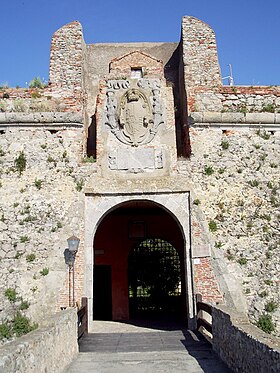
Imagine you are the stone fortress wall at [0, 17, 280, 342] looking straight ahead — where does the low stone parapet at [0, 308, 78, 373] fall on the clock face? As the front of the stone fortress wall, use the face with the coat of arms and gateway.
The low stone parapet is roughly at 1 o'clock from the stone fortress wall.

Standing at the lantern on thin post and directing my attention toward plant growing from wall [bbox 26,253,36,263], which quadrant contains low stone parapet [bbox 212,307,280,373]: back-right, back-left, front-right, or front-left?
back-left

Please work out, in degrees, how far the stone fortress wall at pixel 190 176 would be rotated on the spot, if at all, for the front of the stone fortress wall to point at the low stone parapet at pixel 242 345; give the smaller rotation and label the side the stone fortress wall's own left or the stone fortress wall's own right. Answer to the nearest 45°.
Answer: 0° — it already faces it

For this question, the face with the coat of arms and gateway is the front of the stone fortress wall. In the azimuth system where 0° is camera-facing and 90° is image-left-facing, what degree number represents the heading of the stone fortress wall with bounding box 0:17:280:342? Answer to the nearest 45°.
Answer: approximately 0°
